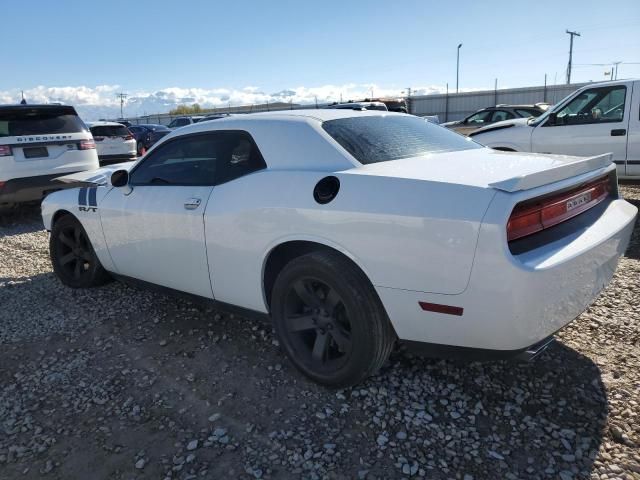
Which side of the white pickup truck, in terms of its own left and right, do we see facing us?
left

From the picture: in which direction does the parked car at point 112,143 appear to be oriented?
away from the camera

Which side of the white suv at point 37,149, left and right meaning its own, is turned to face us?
back

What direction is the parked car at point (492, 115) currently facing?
to the viewer's left

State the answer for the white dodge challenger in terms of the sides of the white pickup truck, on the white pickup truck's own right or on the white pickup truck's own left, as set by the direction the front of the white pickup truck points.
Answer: on the white pickup truck's own left

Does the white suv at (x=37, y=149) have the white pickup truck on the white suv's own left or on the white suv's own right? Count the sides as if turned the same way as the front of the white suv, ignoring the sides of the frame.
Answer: on the white suv's own right

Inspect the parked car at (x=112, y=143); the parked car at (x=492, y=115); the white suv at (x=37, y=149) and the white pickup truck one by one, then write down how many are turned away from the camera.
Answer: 2

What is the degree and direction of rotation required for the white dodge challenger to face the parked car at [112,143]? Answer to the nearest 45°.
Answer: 0° — it already faces it

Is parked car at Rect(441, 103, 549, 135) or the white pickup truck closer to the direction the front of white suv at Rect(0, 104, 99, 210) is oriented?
the parked car

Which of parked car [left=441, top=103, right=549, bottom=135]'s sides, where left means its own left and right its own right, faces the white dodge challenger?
left
